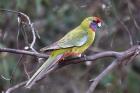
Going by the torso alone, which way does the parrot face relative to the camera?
to the viewer's right
